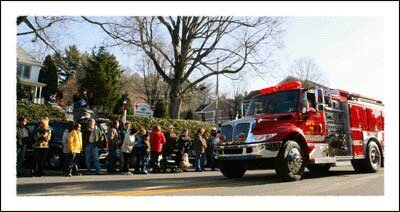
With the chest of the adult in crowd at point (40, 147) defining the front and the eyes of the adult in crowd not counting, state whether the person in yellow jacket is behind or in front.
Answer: in front

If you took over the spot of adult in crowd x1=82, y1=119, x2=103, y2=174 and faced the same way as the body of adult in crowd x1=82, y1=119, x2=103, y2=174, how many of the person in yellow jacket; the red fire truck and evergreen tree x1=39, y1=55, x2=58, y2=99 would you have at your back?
1

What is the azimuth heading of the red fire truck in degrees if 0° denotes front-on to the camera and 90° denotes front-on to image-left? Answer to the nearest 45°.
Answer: approximately 45°

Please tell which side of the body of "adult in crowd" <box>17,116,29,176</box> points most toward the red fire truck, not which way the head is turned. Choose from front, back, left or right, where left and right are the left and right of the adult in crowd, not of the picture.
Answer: front

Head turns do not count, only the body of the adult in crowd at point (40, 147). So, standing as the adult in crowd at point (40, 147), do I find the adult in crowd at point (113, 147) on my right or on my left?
on my left

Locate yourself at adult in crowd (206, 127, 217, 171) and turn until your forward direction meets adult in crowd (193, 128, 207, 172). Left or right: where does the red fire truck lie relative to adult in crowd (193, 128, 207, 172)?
left

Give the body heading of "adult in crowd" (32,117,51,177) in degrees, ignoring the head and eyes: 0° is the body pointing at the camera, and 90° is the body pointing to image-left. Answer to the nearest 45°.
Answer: approximately 315°
